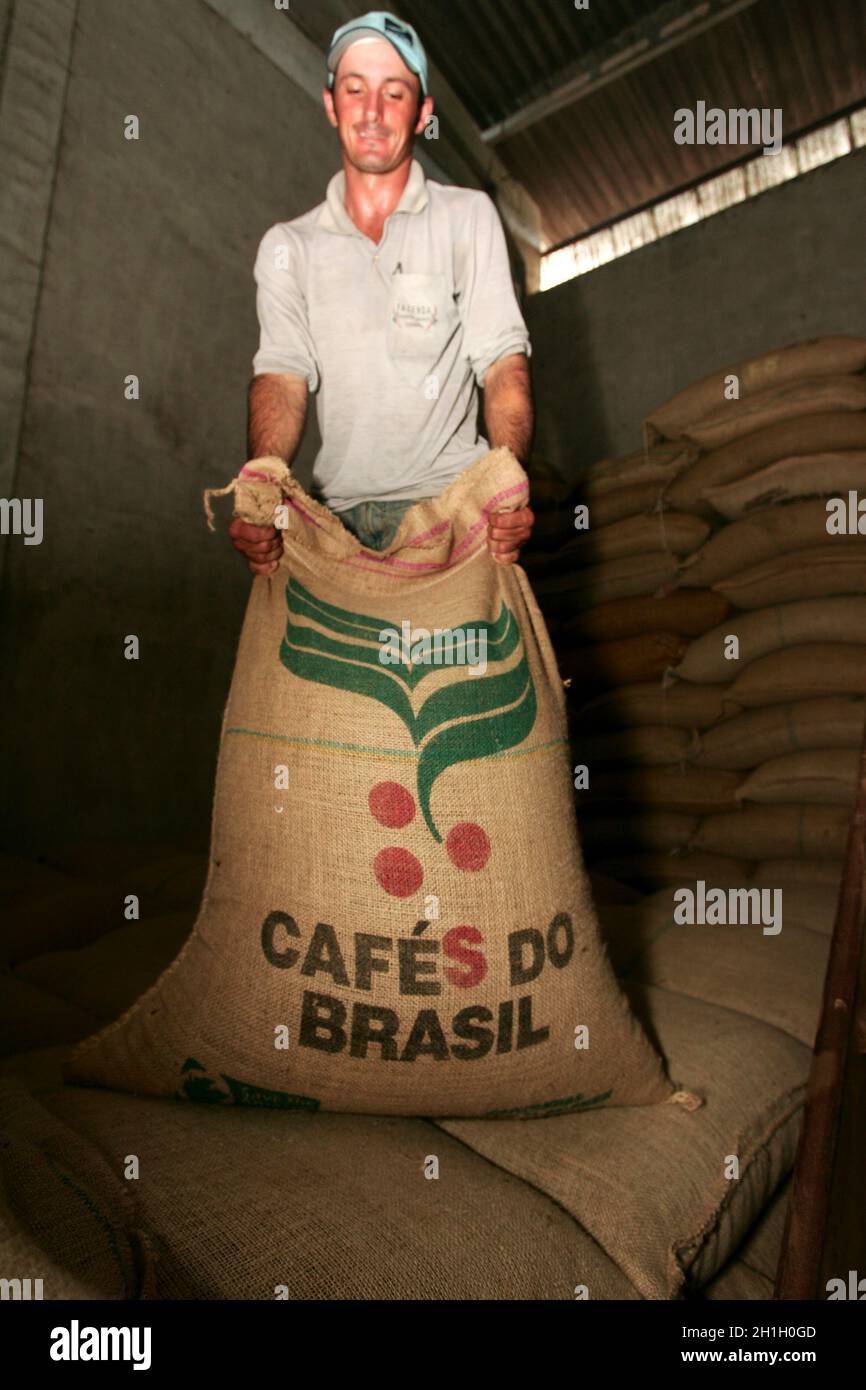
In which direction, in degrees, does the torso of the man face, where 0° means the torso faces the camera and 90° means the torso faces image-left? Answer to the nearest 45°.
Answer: approximately 0°

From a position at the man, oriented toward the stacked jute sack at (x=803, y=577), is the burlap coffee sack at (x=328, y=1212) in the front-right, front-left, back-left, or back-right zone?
back-right

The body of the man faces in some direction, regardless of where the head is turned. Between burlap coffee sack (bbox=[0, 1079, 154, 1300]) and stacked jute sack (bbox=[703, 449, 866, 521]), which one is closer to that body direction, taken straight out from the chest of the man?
the burlap coffee sack
